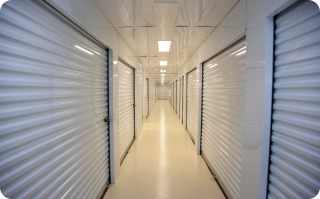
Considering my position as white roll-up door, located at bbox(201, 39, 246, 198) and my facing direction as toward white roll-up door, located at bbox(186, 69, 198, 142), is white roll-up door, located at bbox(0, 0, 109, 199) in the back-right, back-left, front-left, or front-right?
back-left

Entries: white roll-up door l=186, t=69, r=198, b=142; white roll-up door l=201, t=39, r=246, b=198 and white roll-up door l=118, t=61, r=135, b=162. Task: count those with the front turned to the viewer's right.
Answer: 1

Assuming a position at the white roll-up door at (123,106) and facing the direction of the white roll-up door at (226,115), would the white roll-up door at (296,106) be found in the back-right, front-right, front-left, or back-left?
front-right

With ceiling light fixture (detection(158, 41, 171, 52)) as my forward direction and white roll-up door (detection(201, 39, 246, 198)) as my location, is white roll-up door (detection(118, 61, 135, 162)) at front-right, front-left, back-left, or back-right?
front-left

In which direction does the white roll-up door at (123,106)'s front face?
to the viewer's right

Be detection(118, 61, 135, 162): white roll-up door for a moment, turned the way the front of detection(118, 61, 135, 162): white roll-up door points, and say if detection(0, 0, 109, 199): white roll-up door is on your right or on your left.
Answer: on your right

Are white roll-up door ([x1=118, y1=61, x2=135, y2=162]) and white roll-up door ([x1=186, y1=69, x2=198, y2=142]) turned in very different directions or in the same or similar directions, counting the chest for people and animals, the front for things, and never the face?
very different directions

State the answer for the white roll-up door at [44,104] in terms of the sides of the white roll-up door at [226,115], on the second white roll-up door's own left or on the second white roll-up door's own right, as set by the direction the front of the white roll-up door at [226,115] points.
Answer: on the second white roll-up door's own left

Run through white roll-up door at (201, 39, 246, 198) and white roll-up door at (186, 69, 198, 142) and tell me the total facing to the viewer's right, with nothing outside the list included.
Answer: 0

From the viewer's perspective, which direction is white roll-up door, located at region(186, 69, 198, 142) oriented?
to the viewer's left

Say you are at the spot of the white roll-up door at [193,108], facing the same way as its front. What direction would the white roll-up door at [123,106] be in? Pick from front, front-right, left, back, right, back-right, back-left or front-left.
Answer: front-left

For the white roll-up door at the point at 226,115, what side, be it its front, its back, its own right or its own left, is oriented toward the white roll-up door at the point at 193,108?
right

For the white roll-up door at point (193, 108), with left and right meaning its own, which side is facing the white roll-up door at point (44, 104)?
left

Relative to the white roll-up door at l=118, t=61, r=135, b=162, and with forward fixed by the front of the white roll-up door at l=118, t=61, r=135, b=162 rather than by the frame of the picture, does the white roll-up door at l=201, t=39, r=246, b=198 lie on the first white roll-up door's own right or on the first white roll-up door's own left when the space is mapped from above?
on the first white roll-up door's own right

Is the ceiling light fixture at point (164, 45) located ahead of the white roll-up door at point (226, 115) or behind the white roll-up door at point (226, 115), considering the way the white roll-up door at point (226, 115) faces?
ahead

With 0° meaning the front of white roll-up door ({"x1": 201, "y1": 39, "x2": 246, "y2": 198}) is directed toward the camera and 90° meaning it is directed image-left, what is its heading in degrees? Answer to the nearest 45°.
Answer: approximately 90°
